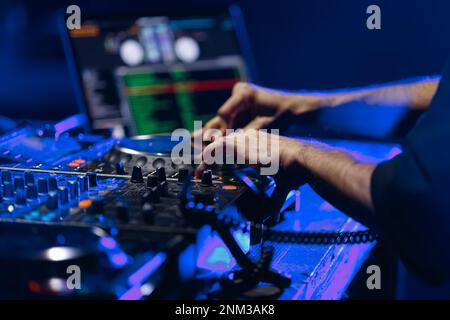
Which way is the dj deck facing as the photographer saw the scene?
facing the viewer and to the right of the viewer

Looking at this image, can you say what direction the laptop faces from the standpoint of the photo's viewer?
facing the viewer
